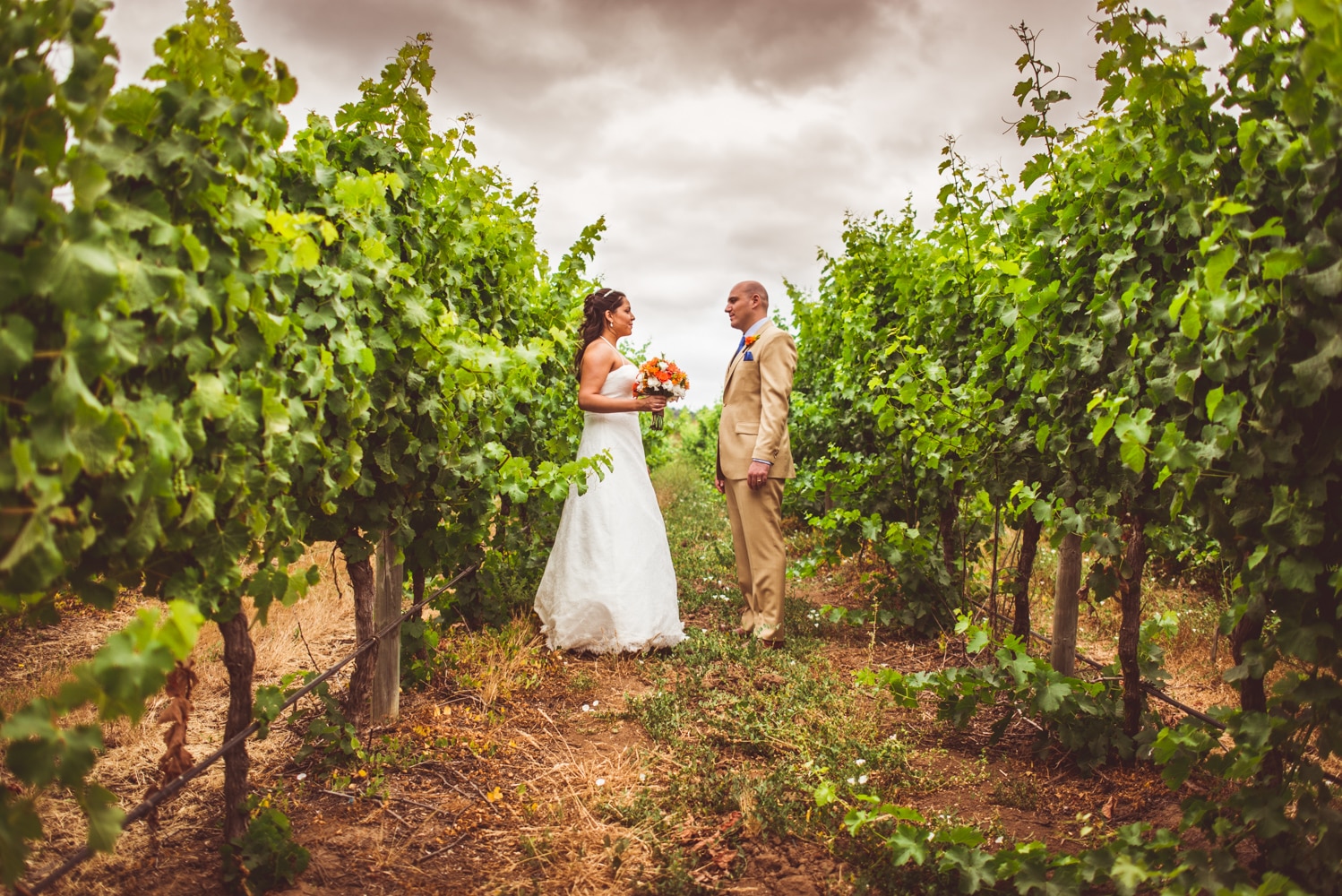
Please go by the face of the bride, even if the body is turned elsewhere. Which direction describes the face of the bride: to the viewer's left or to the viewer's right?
to the viewer's right

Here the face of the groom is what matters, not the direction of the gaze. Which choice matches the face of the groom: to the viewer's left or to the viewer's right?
to the viewer's left

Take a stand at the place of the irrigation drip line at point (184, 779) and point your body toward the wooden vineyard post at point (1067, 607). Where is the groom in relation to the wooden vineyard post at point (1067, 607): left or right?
left

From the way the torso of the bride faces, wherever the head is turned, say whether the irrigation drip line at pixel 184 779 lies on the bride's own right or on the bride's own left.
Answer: on the bride's own right

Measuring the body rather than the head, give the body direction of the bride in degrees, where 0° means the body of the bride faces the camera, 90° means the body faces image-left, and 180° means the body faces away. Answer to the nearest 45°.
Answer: approximately 270°

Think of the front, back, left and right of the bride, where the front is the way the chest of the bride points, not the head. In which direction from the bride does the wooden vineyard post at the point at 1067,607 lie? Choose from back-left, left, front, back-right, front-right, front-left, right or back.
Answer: front-right

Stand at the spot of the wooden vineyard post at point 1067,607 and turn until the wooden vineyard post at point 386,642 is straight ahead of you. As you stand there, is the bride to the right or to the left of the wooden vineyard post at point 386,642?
right
